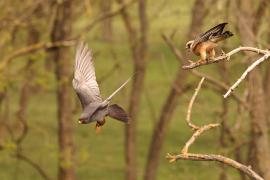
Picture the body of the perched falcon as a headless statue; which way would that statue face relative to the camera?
to the viewer's left

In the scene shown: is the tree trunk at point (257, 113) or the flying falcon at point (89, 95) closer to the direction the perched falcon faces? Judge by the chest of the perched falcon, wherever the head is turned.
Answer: the flying falcon

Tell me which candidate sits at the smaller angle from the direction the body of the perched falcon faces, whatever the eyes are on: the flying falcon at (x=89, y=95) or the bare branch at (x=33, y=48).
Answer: the flying falcon

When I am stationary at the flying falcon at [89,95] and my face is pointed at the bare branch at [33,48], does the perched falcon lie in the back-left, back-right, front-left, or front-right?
back-right

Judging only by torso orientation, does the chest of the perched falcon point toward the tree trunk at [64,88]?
no

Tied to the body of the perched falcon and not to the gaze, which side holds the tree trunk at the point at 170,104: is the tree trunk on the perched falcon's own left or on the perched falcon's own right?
on the perched falcon's own right

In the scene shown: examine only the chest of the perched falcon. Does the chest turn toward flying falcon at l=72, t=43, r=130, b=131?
yes

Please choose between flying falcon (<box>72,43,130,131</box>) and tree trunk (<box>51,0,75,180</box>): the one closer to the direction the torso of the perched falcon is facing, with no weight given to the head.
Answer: the flying falcon

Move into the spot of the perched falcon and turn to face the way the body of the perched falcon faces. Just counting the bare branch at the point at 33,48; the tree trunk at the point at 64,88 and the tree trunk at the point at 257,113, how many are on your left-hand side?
0

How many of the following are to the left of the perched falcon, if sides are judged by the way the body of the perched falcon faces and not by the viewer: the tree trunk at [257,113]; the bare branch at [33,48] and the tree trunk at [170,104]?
0
